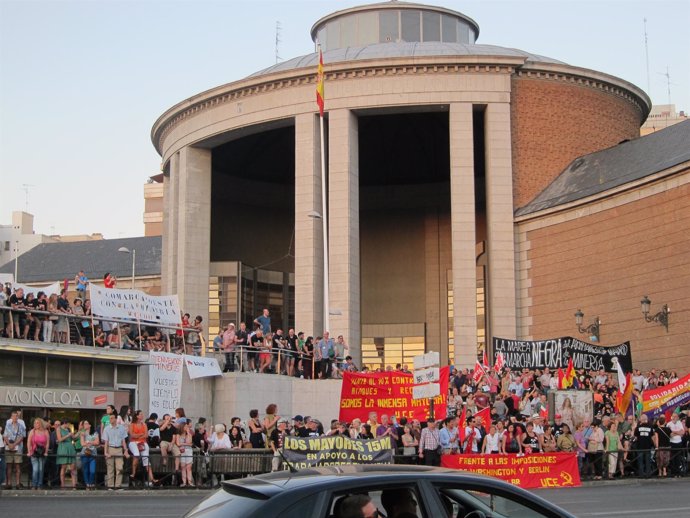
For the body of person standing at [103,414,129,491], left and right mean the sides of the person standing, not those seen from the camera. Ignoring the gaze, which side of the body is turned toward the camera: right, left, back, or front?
front

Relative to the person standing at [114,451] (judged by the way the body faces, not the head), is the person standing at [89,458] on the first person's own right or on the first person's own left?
on the first person's own right

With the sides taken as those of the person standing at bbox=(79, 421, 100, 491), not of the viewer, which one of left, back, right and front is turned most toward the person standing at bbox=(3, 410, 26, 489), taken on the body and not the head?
right

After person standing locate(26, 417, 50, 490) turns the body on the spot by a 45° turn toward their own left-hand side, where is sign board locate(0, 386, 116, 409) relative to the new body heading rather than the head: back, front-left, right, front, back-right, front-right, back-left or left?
back-left

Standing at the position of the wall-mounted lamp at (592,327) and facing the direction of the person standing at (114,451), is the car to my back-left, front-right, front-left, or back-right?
front-left

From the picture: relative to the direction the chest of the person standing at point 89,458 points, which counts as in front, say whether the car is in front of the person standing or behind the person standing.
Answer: in front

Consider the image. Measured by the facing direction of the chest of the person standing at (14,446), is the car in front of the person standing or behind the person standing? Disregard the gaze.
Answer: in front

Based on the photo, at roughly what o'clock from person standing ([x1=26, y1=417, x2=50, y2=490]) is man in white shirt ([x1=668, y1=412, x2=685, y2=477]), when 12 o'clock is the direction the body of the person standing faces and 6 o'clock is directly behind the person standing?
The man in white shirt is roughly at 9 o'clock from the person standing.

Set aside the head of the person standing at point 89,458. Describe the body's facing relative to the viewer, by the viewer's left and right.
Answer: facing the viewer

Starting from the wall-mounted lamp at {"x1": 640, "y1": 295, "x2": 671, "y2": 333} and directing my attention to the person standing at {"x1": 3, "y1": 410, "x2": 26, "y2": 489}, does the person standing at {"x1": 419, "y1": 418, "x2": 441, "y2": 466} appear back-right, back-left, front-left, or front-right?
front-left

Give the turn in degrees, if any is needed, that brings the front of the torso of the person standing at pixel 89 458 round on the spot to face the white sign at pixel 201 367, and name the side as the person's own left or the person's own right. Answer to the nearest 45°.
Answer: approximately 135° to the person's own left

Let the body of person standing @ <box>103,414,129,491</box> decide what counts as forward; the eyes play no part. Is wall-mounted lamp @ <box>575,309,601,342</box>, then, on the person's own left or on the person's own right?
on the person's own left

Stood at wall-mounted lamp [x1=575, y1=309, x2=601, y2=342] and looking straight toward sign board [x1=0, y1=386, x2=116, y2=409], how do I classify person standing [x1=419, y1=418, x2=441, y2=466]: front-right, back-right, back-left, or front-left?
front-left

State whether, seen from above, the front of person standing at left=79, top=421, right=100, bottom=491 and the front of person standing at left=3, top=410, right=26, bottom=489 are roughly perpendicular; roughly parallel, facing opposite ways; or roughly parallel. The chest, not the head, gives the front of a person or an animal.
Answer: roughly parallel

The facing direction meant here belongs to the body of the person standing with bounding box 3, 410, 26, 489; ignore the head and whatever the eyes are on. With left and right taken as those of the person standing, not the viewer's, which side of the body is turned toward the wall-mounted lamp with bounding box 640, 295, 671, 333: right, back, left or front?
left

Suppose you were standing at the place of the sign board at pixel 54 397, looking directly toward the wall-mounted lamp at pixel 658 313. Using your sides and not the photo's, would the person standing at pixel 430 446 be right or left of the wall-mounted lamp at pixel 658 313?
right
